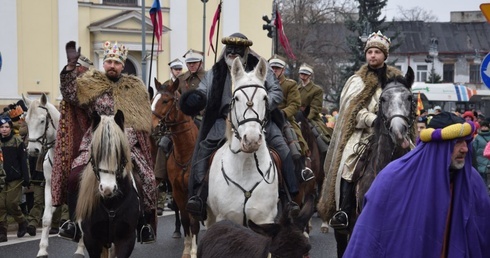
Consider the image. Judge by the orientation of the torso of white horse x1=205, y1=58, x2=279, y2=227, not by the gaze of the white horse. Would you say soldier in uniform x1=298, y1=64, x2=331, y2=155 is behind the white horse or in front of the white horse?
behind

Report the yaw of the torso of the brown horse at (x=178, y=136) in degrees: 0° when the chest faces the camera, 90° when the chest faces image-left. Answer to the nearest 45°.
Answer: approximately 45°

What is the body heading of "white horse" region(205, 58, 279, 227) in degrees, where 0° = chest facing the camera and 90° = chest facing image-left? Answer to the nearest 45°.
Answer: approximately 0°

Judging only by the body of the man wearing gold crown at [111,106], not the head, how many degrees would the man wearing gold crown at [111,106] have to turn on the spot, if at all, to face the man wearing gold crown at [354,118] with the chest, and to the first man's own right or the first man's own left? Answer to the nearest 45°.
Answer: approximately 90° to the first man's own left

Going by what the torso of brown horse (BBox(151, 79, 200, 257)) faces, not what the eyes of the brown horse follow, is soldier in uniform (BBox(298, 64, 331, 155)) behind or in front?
behind
